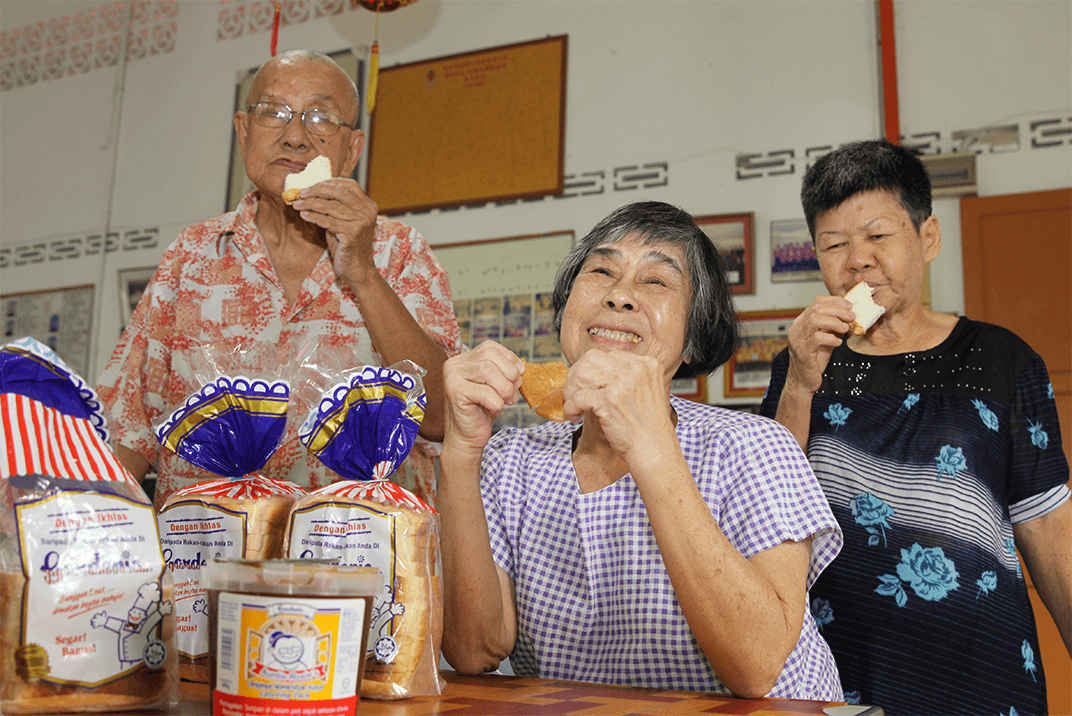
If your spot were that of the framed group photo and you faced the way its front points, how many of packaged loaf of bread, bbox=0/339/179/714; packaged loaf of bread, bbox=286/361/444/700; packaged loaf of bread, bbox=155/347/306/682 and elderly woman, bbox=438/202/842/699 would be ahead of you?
4

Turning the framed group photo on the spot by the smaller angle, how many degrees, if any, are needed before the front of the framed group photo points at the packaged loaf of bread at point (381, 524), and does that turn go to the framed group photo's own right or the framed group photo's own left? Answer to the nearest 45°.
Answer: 0° — it already faces it

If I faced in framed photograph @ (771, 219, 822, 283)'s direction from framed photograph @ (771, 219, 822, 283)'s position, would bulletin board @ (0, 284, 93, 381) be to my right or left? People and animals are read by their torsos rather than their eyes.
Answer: on my right

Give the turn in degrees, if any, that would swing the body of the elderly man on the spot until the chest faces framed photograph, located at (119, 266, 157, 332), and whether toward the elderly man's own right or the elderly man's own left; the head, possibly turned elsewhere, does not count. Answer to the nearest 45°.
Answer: approximately 180°

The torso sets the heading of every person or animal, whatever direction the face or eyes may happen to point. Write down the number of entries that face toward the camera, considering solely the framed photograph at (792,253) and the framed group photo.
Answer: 2

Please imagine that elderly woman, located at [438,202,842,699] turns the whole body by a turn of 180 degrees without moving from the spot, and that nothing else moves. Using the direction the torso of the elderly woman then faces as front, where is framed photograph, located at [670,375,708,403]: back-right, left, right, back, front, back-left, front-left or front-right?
front-left

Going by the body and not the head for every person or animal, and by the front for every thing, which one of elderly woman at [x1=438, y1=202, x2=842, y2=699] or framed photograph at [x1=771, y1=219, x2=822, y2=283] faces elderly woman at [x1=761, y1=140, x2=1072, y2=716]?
the framed photograph

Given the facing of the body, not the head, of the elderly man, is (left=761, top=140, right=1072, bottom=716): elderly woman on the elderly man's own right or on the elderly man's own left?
on the elderly man's own left

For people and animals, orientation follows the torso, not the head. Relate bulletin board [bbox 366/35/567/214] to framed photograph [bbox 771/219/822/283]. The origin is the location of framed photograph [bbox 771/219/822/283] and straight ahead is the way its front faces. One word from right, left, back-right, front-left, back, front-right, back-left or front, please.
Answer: right

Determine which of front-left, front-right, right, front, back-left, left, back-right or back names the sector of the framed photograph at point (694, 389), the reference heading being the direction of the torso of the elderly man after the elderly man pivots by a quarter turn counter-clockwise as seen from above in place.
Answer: front-left

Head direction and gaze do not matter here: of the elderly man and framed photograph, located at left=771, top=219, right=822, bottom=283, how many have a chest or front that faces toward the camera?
2

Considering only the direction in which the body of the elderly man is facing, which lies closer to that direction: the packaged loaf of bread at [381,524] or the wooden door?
the packaged loaf of bread

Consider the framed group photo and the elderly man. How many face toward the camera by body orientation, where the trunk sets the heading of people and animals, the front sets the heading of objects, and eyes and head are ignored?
2
